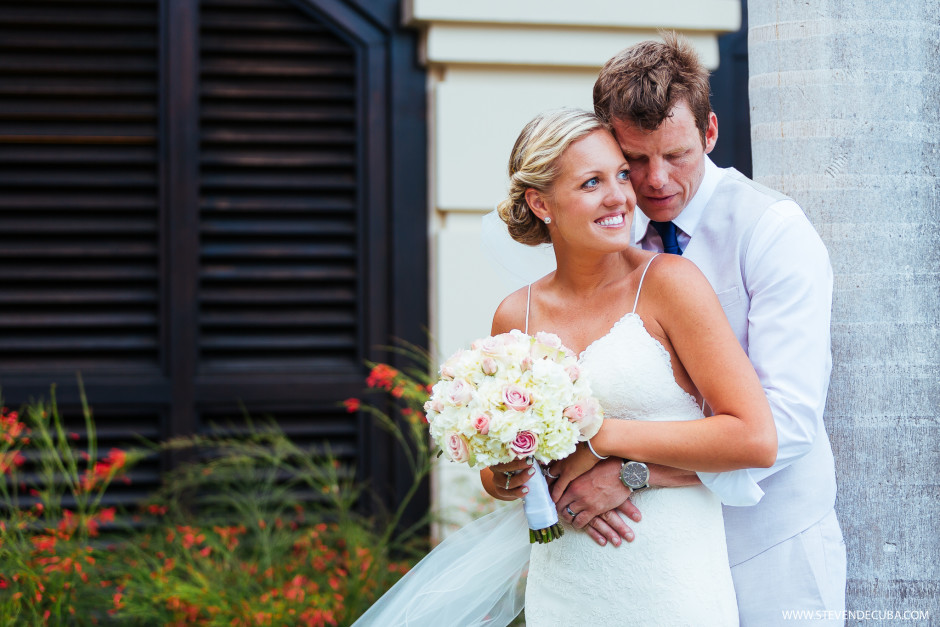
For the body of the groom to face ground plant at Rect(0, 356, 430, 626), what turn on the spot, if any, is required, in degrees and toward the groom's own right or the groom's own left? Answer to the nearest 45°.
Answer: approximately 90° to the groom's own right

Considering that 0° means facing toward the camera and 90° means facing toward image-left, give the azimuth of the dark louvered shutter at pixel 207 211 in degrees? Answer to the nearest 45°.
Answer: approximately 0°

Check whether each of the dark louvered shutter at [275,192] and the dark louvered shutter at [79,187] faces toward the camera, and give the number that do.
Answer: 2

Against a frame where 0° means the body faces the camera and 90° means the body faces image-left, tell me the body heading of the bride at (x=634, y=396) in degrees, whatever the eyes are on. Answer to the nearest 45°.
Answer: approximately 45°
